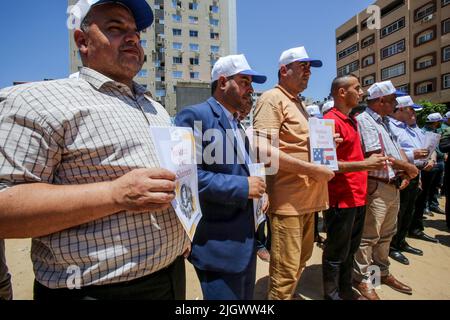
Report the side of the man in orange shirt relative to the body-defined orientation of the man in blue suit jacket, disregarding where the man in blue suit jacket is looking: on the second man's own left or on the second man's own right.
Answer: on the second man's own left

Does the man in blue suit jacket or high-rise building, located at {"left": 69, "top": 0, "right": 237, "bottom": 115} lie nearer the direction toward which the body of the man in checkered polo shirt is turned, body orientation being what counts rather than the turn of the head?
the man in blue suit jacket

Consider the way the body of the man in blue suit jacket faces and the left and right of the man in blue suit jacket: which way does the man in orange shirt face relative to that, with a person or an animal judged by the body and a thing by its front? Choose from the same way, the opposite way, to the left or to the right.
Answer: the same way

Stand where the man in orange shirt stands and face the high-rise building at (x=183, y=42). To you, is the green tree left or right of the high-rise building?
right

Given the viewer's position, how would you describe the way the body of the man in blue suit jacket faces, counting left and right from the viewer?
facing the viewer and to the right of the viewer

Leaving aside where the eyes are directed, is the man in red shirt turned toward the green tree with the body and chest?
no

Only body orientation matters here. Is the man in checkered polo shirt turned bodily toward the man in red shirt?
no

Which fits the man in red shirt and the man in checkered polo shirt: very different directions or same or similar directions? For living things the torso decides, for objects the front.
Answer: same or similar directions

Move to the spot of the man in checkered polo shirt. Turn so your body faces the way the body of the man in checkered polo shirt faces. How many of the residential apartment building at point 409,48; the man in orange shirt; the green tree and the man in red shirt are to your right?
0

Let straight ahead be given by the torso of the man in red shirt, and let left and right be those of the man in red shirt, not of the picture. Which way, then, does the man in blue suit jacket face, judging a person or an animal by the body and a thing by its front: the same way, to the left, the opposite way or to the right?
the same way

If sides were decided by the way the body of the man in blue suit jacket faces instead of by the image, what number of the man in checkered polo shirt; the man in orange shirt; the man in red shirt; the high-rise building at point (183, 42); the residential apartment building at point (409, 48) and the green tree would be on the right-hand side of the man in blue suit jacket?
1

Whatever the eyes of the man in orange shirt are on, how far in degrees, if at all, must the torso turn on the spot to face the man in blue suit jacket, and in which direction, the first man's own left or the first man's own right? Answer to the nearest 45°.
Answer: approximately 90° to the first man's own right

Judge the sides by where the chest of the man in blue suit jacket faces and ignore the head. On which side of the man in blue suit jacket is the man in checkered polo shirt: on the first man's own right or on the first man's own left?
on the first man's own right

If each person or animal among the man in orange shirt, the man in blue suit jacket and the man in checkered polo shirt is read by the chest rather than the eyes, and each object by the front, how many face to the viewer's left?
0
